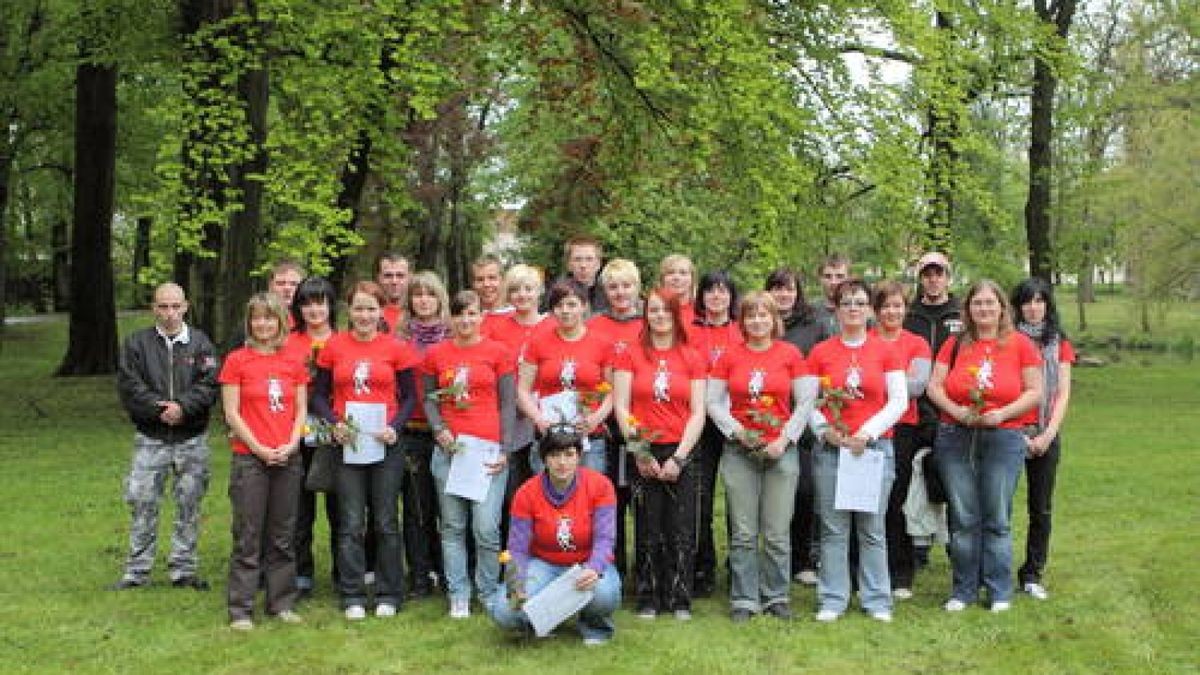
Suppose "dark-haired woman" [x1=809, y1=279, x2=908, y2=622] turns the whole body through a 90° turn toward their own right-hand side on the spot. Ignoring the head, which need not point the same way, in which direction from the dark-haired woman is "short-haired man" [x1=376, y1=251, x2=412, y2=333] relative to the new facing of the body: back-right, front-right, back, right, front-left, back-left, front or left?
front

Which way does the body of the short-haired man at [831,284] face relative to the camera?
toward the camera

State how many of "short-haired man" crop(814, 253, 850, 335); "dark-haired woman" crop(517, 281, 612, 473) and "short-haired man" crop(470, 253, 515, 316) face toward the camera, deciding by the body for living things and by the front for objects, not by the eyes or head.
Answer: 3

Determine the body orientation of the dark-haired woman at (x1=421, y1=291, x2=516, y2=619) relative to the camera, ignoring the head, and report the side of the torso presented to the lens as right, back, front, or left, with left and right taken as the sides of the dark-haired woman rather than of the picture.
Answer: front

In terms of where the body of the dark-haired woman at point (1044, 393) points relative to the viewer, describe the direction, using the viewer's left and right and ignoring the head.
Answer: facing the viewer and to the left of the viewer

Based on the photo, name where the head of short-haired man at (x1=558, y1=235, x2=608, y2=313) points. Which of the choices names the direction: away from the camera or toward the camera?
toward the camera

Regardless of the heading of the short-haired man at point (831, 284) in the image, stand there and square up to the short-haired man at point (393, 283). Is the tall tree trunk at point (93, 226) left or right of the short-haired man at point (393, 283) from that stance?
right

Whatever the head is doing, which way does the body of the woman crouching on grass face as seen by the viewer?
toward the camera

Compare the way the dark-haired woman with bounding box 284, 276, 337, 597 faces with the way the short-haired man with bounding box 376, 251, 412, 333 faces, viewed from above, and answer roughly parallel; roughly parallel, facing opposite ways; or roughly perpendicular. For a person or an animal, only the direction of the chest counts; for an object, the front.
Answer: roughly parallel

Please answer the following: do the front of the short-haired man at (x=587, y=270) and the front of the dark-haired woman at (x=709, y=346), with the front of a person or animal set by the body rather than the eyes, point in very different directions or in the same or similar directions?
same or similar directions

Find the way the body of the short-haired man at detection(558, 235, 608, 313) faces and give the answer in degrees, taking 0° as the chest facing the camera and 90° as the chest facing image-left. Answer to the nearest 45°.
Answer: approximately 0°

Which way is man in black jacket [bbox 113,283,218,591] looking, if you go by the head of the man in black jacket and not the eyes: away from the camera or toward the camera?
toward the camera
